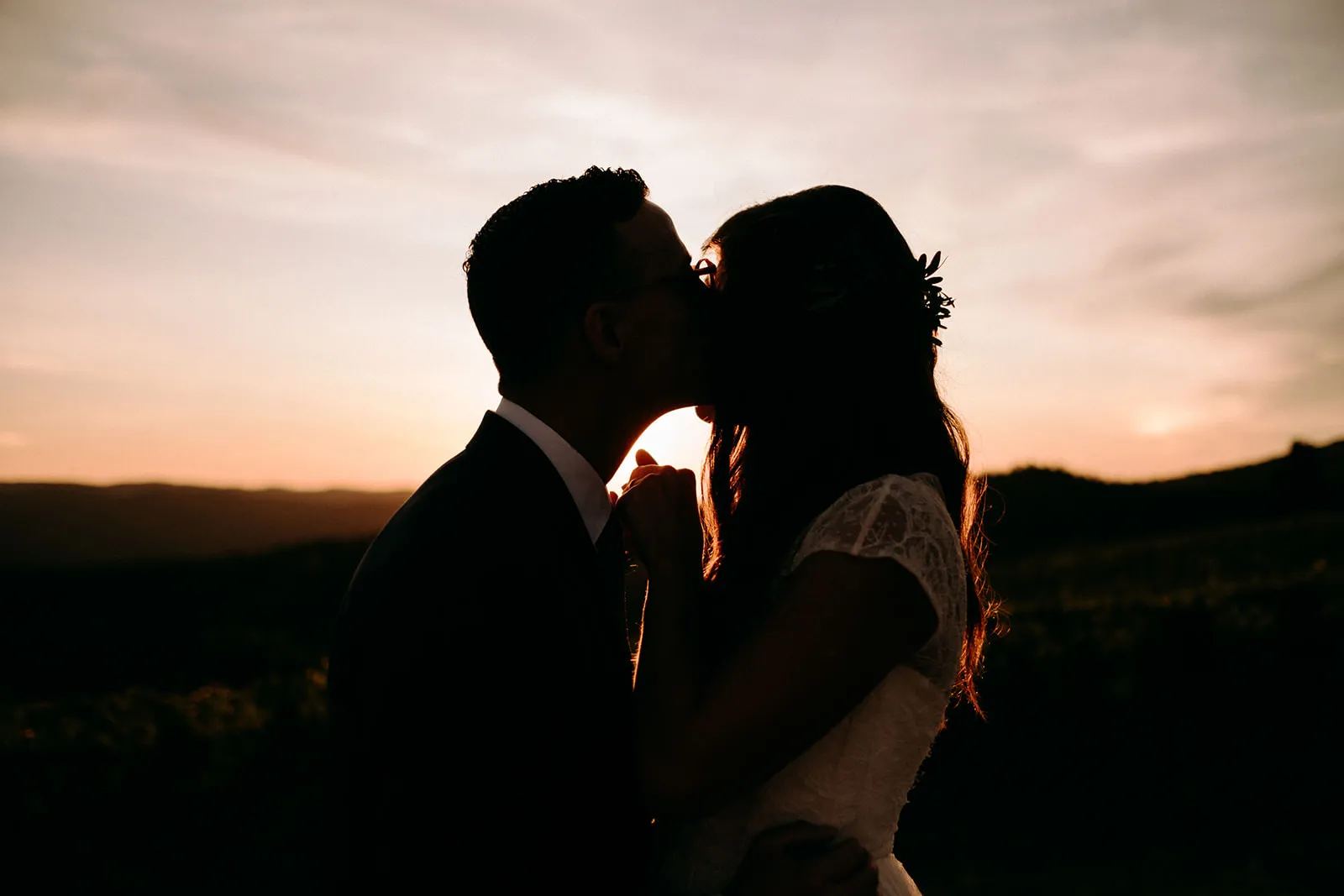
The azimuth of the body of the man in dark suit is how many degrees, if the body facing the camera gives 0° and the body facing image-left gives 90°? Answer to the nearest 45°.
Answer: approximately 270°

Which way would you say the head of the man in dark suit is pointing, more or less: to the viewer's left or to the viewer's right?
to the viewer's right

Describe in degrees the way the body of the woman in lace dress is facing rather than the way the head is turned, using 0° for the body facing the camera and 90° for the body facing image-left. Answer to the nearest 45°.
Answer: approximately 90°

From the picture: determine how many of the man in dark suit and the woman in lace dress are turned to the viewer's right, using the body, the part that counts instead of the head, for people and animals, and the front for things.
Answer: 1

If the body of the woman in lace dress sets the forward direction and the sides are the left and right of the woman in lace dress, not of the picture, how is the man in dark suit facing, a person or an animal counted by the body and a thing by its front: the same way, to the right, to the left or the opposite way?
the opposite way

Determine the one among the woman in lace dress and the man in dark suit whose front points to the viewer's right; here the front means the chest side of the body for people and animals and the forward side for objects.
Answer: the man in dark suit

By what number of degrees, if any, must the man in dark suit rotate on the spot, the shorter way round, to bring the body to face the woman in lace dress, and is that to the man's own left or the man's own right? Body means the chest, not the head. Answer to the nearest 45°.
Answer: approximately 45° to the man's own left
